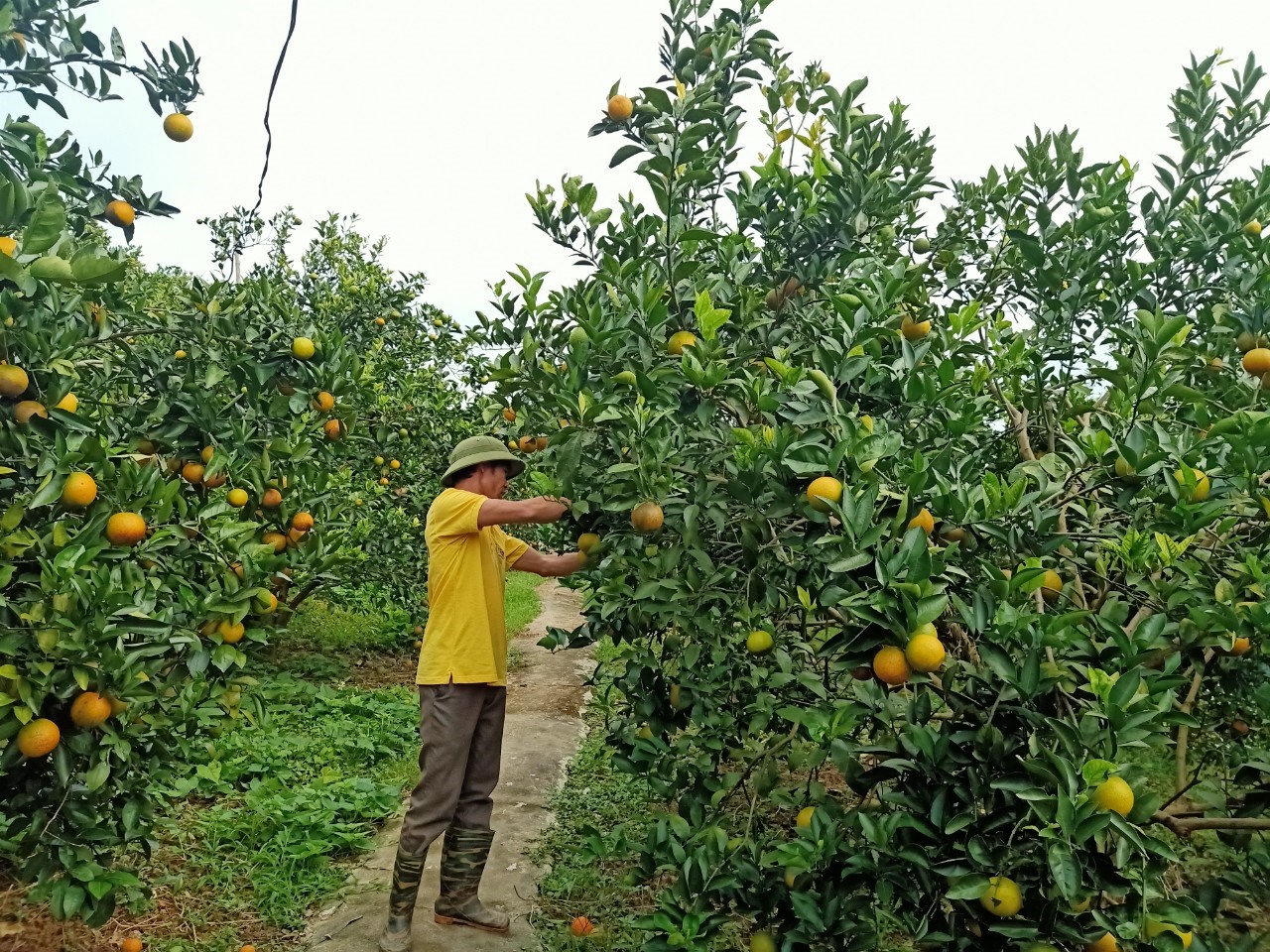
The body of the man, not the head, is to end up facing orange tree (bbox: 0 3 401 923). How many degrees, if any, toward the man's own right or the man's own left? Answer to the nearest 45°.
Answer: approximately 135° to the man's own right

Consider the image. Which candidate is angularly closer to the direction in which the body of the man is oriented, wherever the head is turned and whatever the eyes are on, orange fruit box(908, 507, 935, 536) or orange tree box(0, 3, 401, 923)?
the orange fruit

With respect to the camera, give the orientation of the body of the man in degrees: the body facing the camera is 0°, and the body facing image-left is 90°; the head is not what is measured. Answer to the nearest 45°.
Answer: approximately 270°

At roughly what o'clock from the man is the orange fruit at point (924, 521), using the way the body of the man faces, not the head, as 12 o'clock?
The orange fruit is roughly at 2 o'clock from the man.

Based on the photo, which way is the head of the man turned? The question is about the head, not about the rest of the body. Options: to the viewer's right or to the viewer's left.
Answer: to the viewer's right

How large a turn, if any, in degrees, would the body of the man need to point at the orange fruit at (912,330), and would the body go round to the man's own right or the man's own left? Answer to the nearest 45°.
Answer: approximately 45° to the man's own right
